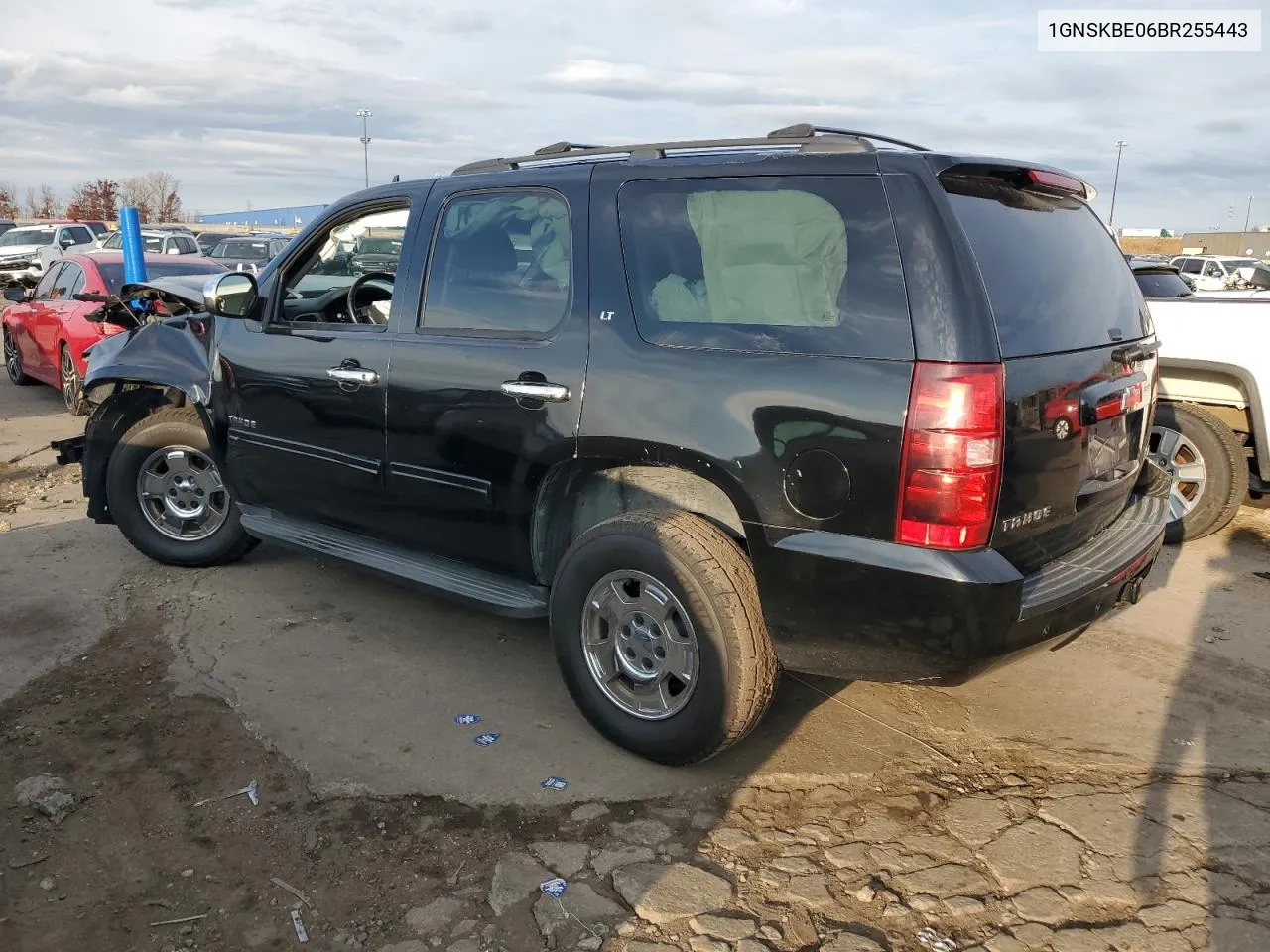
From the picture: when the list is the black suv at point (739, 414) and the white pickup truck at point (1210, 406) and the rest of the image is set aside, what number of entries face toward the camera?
0

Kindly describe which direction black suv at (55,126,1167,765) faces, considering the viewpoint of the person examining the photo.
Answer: facing away from the viewer and to the left of the viewer

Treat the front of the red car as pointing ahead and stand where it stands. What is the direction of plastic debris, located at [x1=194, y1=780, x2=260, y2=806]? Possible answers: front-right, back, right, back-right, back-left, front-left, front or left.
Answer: back-left

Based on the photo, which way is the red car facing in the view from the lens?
facing away from the viewer and to the left of the viewer

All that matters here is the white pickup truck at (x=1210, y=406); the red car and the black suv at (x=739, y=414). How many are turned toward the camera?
0

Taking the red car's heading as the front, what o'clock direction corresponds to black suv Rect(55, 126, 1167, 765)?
The black suv is roughly at 7 o'clock from the red car.

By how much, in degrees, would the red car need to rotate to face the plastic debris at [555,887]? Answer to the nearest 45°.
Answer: approximately 135° to its left

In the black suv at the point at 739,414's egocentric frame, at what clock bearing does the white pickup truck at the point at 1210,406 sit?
The white pickup truck is roughly at 3 o'clock from the black suv.
